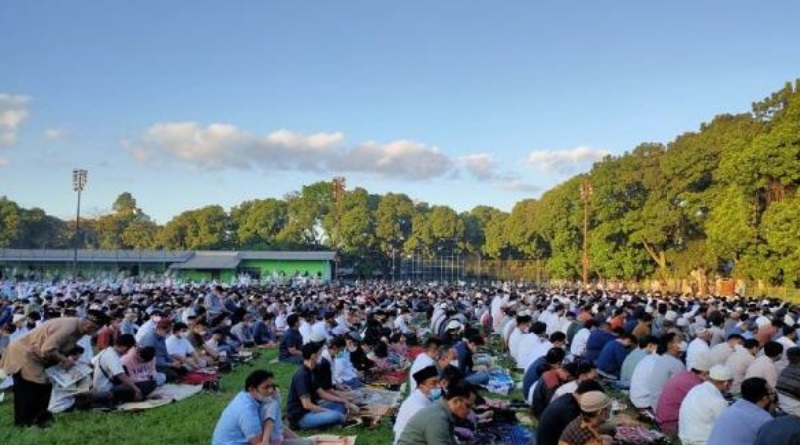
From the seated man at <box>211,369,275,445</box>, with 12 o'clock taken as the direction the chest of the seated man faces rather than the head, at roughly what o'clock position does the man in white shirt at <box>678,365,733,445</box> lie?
The man in white shirt is roughly at 12 o'clock from the seated man.

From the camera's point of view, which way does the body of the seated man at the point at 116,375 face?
to the viewer's right
